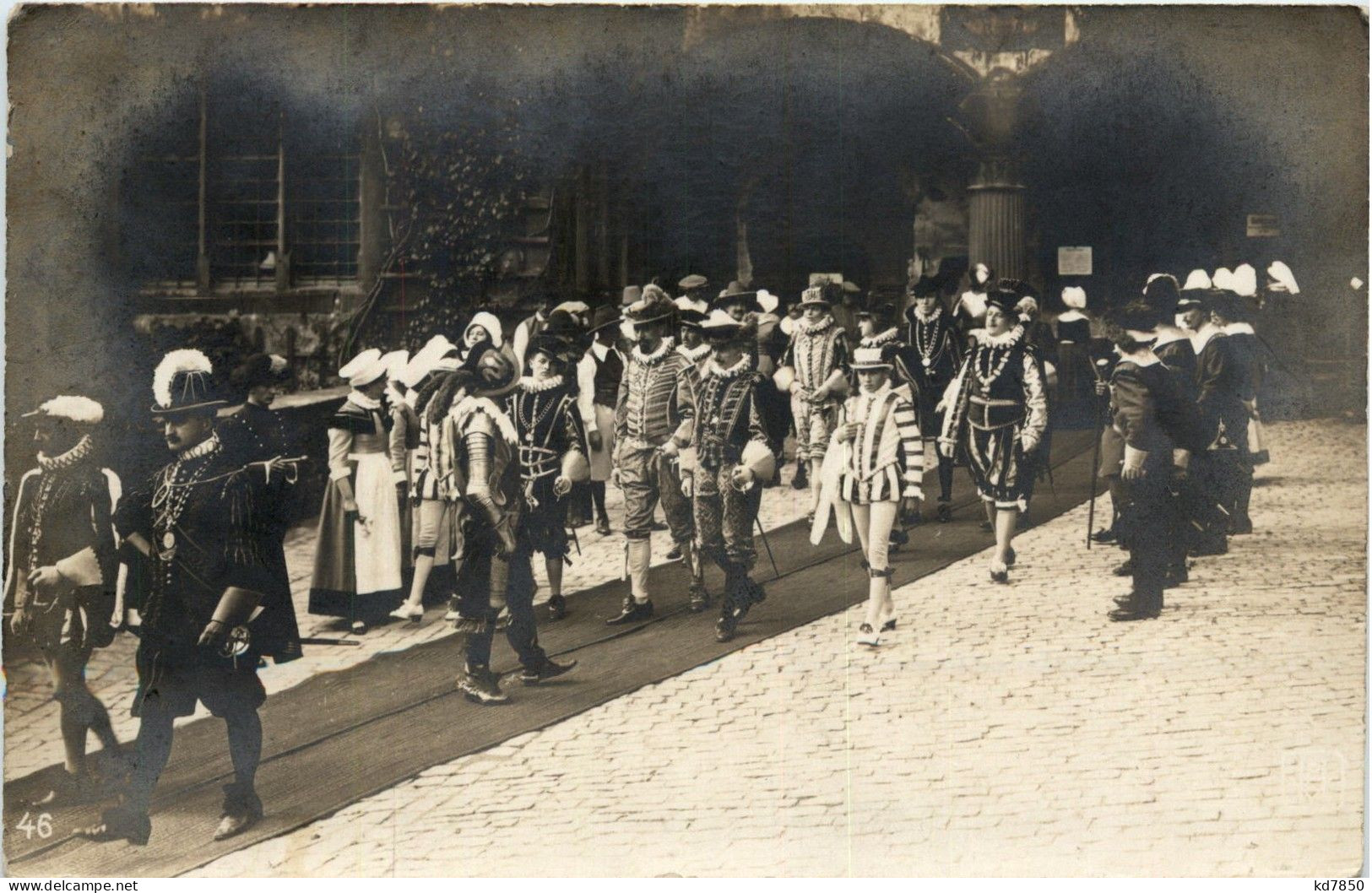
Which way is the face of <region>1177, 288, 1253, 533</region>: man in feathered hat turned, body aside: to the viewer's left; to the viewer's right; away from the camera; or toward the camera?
to the viewer's left

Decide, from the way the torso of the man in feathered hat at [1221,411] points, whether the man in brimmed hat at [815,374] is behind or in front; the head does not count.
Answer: in front

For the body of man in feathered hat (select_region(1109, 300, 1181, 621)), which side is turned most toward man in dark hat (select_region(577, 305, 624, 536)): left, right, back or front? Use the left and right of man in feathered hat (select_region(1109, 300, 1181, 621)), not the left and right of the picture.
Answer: front

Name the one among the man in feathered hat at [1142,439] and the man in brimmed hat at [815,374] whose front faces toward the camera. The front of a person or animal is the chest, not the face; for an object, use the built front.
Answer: the man in brimmed hat at [815,374]

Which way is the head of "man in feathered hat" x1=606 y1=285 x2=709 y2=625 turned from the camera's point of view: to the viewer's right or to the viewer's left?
to the viewer's left

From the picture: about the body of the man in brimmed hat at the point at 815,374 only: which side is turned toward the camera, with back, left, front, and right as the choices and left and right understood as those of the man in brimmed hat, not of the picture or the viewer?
front

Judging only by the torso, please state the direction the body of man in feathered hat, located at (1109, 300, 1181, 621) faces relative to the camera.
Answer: to the viewer's left

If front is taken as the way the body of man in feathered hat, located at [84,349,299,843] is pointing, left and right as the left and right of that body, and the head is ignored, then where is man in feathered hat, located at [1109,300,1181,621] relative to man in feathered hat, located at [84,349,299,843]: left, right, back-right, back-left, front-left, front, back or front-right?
back-left

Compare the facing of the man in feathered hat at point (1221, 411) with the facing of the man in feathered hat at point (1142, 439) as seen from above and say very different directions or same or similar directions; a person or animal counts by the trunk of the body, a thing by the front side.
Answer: same or similar directions

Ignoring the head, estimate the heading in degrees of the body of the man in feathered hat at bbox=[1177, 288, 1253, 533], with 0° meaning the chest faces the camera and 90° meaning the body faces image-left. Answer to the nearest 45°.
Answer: approximately 90°

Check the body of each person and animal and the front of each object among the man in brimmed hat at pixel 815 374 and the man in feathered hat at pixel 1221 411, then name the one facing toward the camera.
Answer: the man in brimmed hat at pixel 815 374

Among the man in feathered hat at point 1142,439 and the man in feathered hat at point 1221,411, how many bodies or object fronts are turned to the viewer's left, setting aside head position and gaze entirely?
2

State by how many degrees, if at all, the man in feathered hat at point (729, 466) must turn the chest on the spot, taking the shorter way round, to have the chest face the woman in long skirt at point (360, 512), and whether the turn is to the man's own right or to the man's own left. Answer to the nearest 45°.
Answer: approximately 45° to the man's own right
